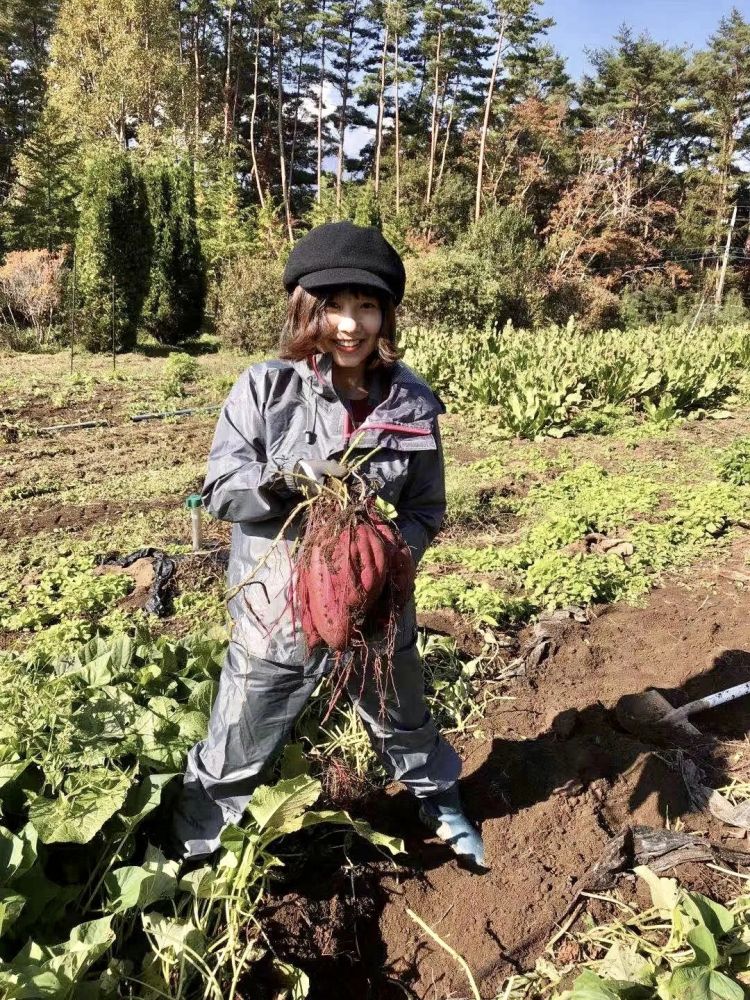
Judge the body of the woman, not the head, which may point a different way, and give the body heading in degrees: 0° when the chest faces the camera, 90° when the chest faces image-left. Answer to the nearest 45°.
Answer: approximately 0°

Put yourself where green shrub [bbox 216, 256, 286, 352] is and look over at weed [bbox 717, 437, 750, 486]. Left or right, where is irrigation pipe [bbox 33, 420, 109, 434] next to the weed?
right

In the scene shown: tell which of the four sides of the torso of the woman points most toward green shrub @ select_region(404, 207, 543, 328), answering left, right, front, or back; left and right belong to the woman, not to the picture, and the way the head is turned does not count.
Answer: back

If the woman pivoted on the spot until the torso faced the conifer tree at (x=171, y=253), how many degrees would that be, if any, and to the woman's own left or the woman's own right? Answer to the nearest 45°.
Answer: approximately 180°

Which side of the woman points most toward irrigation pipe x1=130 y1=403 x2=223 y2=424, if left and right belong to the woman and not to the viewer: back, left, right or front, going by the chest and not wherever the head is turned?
back

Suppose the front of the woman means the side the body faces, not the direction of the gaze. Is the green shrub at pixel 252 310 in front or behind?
behind
